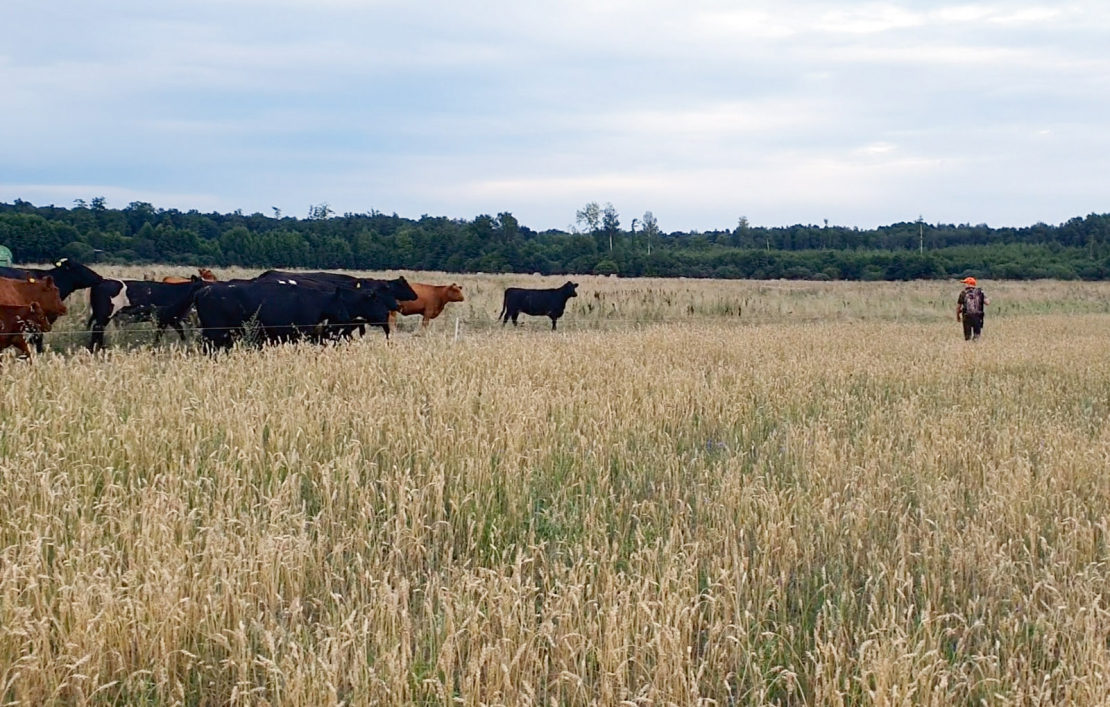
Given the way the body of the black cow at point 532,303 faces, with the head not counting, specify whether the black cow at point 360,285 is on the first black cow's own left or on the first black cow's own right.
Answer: on the first black cow's own right

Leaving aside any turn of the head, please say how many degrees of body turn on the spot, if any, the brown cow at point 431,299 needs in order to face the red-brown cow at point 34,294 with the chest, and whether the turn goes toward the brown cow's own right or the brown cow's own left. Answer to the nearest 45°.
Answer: approximately 135° to the brown cow's own right

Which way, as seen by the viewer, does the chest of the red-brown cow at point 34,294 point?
to the viewer's right

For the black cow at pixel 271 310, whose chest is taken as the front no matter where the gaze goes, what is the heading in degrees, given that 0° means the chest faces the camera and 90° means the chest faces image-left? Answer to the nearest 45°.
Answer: approximately 270°

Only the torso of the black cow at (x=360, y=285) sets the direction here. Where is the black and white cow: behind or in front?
behind

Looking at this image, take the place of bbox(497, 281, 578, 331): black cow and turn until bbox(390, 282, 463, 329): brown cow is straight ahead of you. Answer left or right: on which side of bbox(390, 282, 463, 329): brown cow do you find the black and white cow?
left

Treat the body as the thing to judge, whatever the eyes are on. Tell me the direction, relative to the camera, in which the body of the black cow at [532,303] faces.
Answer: to the viewer's right

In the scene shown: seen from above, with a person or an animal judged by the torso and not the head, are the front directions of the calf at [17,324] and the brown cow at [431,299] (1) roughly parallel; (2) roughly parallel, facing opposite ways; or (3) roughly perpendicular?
roughly parallel

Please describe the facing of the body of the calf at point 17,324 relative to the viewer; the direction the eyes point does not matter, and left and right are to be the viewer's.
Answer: facing to the right of the viewer

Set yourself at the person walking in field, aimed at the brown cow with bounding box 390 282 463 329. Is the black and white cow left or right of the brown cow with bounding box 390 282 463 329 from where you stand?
left

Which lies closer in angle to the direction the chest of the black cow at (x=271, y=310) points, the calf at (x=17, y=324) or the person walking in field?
the person walking in field

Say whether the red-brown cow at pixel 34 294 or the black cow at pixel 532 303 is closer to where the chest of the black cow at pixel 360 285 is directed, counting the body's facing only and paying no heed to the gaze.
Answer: the black cow

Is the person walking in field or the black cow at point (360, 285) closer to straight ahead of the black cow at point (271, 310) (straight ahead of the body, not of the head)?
the person walking in field
